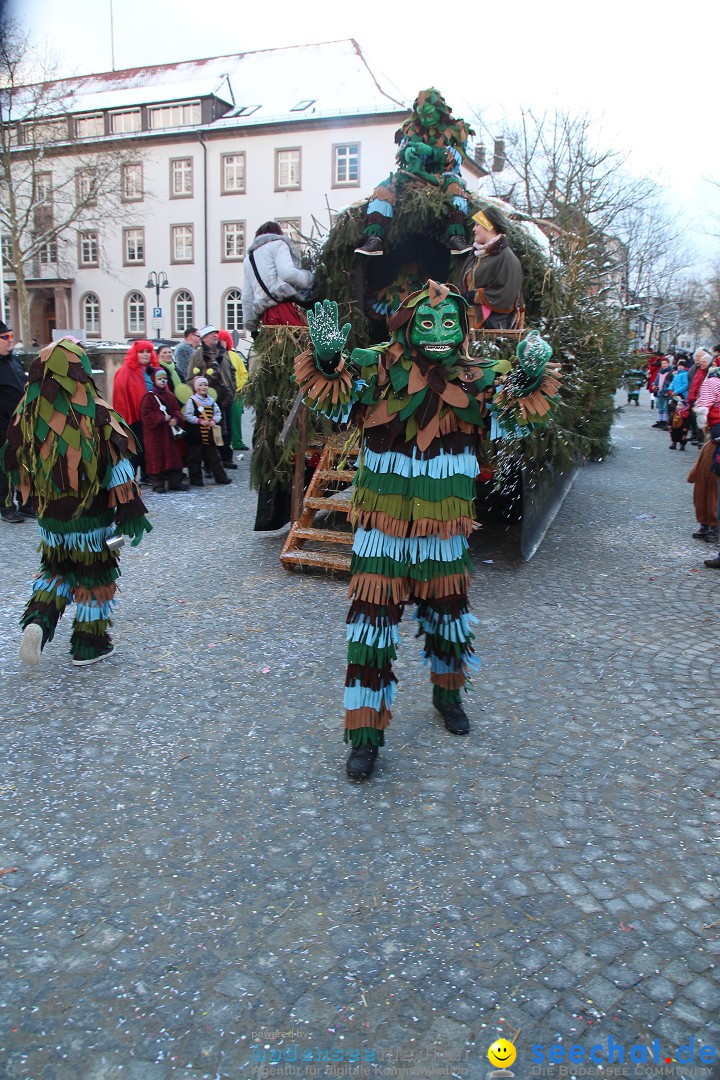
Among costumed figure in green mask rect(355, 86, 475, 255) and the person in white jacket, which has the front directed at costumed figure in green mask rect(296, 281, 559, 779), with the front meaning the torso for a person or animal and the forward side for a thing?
costumed figure in green mask rect(355, 86, 475, 255)

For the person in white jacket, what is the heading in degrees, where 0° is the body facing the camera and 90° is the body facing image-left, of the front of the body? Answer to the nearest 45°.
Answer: approximately 225°

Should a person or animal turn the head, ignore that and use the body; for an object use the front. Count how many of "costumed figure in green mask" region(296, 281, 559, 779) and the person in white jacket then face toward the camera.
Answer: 1

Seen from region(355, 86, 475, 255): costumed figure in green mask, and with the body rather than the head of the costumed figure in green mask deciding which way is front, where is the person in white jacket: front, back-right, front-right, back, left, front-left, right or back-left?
right

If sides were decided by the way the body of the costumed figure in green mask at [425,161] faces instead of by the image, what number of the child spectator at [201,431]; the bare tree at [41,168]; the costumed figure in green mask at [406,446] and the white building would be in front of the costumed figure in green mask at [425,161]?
1

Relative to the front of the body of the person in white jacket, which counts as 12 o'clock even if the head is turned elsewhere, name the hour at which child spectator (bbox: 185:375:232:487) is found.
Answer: The child spectator is roughly at 10 o'clock from the person in white jacket.

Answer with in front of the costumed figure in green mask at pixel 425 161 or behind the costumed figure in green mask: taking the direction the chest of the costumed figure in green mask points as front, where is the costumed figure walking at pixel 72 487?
in front

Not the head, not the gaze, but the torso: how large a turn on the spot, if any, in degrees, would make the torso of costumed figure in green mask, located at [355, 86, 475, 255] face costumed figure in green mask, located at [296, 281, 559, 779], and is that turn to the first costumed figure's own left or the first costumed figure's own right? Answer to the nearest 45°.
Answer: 0° — they already face them

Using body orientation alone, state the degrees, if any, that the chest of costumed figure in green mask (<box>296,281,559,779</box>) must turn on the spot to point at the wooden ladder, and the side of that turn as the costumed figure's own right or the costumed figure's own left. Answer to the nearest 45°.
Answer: approximately 180°
